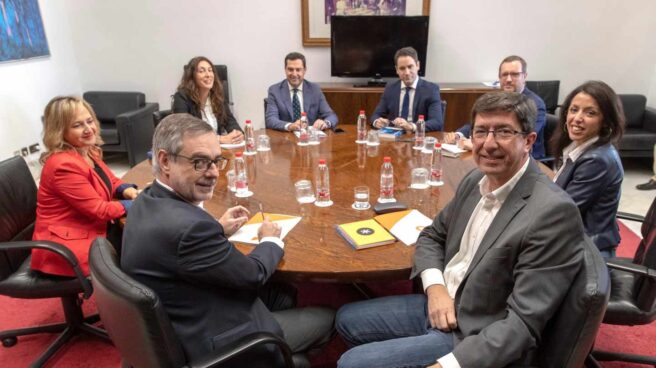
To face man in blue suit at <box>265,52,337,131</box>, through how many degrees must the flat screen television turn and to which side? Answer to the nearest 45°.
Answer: approximately 45° to its right

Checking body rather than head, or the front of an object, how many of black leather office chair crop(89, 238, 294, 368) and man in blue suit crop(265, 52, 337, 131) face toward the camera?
1

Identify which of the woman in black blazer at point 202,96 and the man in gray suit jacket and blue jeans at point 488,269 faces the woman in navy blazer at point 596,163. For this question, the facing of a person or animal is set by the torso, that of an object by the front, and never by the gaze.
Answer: the woman in black blazer at point 202,96

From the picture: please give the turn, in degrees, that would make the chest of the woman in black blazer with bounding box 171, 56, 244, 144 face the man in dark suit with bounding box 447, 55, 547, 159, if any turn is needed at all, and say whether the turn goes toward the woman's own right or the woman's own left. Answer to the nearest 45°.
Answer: approximately 45° to the woman's own left

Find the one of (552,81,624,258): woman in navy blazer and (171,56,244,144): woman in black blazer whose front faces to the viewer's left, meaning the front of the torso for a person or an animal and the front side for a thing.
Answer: (552,81,624,258): woman in navy blazer

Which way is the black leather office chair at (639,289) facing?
to the viewer's left

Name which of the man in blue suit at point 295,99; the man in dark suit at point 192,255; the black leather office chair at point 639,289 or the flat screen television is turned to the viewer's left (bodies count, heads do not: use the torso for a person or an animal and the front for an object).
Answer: the black leather office chair

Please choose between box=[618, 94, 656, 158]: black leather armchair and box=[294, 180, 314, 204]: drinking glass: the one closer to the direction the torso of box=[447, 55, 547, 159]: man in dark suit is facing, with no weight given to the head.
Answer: the drinking glass

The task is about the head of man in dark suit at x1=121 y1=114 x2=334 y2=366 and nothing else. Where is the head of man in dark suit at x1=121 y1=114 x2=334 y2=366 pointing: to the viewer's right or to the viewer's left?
to the viewer's right

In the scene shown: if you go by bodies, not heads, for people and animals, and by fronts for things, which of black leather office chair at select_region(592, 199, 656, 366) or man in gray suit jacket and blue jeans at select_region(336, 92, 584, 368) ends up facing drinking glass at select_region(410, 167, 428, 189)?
the black leather office chair

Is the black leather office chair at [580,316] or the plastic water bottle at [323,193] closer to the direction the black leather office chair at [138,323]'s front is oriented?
the plastic water bottle
